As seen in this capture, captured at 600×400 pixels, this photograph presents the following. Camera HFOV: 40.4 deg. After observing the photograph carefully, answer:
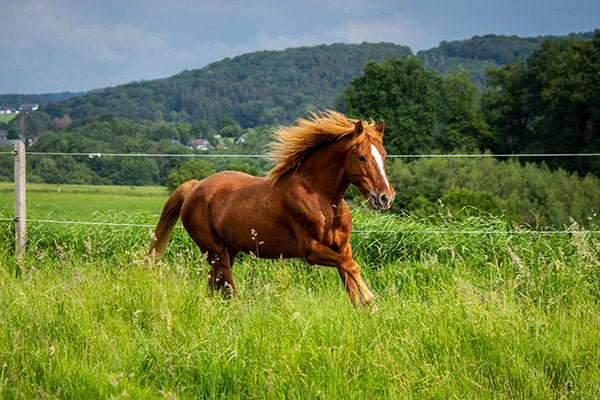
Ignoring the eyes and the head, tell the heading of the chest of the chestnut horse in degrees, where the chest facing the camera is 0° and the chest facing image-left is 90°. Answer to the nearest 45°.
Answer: approximately 315°

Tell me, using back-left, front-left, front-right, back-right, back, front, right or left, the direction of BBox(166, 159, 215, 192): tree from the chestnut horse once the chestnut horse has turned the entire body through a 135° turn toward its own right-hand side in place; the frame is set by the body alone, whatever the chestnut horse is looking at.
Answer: right

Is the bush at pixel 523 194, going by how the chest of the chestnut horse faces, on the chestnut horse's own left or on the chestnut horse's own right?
on the chestnut horse's own left

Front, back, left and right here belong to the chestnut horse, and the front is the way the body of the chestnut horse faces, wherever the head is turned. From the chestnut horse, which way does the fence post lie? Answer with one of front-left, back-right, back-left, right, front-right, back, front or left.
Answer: back

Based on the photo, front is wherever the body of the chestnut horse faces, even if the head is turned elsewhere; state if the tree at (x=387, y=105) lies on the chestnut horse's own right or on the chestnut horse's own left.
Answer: on the chestnut horse's own left
